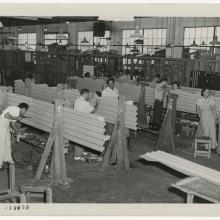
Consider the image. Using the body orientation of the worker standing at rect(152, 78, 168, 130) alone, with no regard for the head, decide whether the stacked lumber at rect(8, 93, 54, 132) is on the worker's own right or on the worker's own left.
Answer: on the worker's own right

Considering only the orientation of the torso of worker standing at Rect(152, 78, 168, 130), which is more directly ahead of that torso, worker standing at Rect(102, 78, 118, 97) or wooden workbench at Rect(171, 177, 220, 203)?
the wooden workbench

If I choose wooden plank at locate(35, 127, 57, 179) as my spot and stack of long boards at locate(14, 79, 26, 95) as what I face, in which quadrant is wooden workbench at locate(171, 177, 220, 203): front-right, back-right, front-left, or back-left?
back-right

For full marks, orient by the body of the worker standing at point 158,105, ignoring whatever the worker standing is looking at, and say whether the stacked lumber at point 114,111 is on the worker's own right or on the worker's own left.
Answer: on the worker's own right

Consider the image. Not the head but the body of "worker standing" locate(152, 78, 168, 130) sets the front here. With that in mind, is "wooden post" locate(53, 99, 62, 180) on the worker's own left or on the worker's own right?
on the worker's own right

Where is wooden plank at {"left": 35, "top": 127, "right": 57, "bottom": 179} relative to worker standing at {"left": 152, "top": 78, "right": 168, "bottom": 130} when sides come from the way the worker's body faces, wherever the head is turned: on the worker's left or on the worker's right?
on the worker's right
